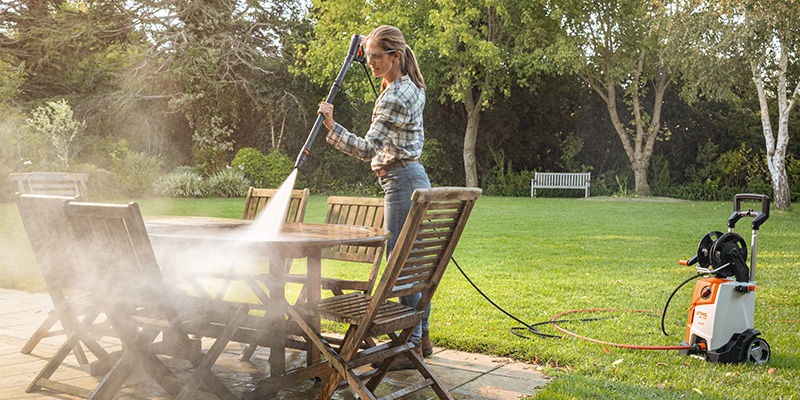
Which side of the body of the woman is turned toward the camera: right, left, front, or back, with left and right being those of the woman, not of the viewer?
left

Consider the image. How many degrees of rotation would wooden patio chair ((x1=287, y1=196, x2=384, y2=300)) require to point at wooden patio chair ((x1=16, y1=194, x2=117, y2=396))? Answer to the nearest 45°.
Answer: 0° — it already faces it

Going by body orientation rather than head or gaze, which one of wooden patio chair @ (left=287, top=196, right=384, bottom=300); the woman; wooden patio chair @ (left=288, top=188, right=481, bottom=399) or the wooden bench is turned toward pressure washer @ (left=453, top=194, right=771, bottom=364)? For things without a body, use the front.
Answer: the wooden bench

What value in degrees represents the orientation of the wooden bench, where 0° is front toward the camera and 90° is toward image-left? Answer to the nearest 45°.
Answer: approximately 0°

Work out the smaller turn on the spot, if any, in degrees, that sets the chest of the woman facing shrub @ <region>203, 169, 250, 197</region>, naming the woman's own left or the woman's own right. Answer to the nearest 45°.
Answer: approximately 90° to the woman's own right

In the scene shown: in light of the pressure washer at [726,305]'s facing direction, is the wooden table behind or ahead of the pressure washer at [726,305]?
ahead

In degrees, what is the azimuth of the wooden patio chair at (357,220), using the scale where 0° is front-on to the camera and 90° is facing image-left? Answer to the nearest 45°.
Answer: approximately 45°

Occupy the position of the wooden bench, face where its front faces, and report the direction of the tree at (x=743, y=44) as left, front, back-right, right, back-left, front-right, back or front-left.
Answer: front-left

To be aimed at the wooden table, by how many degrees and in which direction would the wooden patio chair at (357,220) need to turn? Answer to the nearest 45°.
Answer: approximately 45° to its right

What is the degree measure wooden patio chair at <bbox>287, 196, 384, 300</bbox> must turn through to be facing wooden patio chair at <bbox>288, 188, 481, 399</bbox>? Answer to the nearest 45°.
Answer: approximately 45° to its left

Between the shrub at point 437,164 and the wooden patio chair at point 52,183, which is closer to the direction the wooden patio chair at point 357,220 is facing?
the wooden patio chair

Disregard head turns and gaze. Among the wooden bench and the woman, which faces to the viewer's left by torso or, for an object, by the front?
the woman
